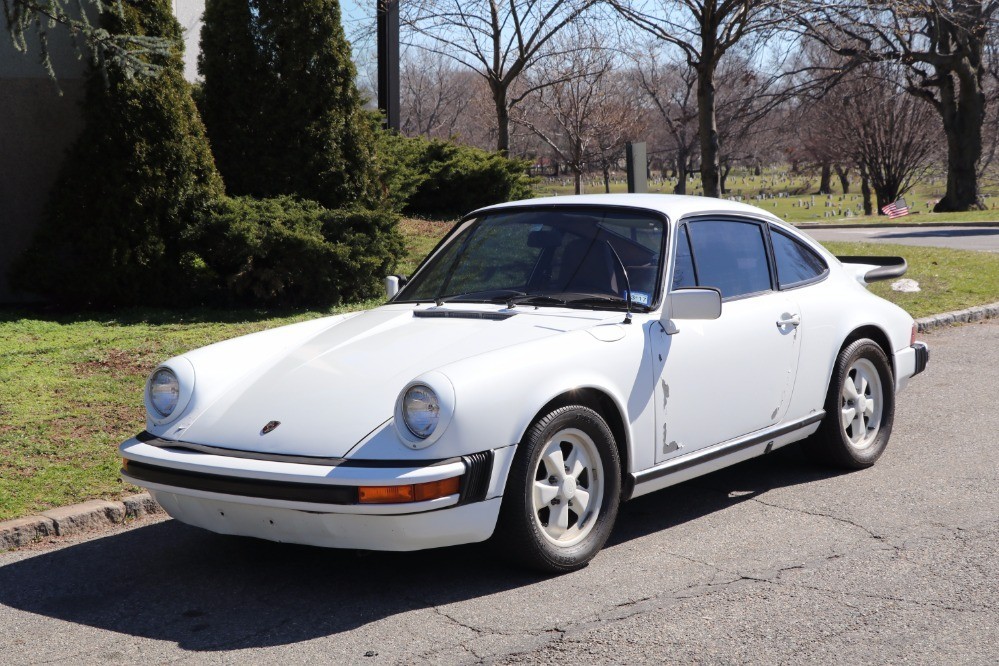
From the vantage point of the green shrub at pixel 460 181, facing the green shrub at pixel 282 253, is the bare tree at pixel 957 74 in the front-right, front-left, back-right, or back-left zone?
back-left

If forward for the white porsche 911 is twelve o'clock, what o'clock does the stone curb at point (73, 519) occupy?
The stone curb is roughly at 2 o'clock from the white porsche 911.

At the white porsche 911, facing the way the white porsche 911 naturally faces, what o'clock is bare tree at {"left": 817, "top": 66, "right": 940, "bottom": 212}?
The bare tree is roughly at 5 o'clock from the white porsche 911.

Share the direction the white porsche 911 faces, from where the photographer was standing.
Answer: facing the viewer and to the left of the viewer

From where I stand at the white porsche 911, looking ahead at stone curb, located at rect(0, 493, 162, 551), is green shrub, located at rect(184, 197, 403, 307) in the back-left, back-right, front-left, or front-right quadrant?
front-right

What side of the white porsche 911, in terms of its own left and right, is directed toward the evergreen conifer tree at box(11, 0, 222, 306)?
right

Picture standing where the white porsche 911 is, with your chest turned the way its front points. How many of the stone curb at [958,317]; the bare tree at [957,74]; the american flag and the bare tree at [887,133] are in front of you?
0

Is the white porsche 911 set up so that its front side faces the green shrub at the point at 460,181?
no

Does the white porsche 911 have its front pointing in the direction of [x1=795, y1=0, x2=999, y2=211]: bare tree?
no

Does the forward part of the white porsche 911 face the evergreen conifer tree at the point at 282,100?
no

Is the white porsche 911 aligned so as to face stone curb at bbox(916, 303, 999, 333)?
no

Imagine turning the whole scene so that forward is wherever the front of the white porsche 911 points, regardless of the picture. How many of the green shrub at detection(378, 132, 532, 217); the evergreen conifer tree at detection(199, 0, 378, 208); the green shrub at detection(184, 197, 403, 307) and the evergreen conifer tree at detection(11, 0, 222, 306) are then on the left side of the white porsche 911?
0

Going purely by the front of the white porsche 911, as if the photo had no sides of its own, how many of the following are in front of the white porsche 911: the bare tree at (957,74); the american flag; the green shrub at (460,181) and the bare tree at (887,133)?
0

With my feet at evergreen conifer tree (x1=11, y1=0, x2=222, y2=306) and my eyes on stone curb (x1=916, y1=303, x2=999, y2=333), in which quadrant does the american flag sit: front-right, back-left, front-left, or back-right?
front-left

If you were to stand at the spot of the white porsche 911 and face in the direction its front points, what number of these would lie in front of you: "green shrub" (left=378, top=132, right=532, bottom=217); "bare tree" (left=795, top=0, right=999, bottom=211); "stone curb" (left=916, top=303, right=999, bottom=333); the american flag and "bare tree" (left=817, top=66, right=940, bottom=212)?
0
